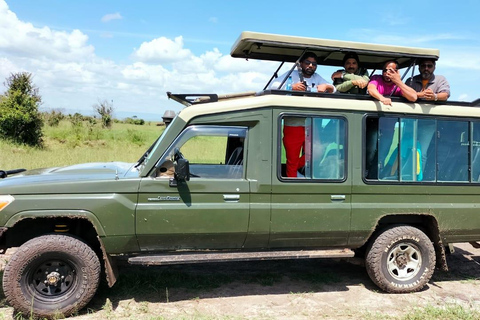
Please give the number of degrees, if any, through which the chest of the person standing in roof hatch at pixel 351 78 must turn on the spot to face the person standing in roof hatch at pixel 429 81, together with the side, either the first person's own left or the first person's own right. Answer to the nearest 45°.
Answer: approximately 90° to the first person's own left

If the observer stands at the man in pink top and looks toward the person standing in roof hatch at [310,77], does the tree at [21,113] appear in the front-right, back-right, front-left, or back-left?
front-right

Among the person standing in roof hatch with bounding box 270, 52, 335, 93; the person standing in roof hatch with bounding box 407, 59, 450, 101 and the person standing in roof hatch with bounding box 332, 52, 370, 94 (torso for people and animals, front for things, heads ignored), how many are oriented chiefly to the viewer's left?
0

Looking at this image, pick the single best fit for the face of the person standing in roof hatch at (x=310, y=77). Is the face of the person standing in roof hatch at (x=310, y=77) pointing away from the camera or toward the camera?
toward the camera

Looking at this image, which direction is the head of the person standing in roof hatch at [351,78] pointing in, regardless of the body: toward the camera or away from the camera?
toward the camera

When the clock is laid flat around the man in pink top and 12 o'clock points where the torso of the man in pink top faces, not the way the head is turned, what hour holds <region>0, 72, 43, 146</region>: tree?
The tree is roughly at 4 o'clock from the man in pink top.

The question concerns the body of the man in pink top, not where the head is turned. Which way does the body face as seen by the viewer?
toward the camera

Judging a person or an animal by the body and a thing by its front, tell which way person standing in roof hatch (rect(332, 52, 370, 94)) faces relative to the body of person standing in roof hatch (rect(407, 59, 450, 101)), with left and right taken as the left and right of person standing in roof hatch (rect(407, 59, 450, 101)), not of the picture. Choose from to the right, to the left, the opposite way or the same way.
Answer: the same way

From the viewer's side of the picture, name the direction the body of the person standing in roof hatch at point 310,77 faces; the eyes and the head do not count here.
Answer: toward the camera

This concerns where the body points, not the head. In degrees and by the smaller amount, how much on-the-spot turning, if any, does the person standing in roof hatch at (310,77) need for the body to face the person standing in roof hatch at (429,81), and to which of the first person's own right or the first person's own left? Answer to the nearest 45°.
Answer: approximately 90° to the first person's own left

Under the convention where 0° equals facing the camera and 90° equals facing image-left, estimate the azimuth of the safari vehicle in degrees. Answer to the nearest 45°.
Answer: approximately 90°

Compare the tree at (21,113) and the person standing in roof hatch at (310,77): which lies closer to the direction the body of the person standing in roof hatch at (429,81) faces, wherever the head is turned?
the person standing in roof hatch

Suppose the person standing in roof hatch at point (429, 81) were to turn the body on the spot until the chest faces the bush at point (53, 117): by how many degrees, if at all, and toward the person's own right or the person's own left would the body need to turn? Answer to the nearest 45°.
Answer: approximately 135° to the person's own right

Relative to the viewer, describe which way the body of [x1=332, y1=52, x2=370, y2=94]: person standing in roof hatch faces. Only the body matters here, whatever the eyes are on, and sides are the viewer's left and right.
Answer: facing the viewer

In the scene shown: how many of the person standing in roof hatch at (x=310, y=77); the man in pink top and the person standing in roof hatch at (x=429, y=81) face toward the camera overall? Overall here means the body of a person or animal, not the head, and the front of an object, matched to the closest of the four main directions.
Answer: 3
